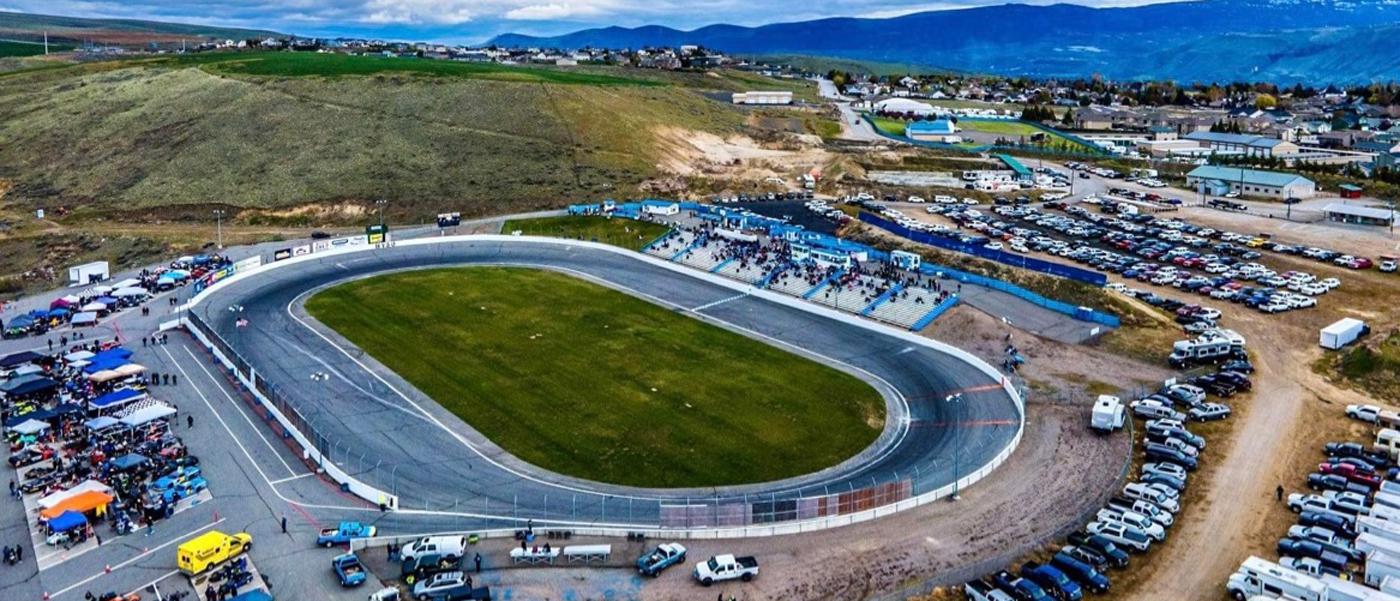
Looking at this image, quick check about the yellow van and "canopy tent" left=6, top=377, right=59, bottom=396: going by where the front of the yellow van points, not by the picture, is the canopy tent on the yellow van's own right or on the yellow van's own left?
on the yellow van's own left

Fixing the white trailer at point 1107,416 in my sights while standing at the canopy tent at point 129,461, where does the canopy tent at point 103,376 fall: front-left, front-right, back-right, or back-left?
back-left

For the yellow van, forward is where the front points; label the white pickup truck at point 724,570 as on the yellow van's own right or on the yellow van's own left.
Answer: on the yellow van's own right

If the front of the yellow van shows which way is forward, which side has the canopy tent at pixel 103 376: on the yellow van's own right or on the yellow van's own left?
on the yellow van's own left

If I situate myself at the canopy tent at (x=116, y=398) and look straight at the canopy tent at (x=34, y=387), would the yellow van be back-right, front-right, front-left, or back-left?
back-left

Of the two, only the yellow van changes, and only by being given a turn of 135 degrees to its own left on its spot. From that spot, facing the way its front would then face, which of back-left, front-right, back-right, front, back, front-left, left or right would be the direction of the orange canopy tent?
front-right

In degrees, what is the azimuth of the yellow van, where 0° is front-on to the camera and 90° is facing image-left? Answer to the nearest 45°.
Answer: approximately 225°

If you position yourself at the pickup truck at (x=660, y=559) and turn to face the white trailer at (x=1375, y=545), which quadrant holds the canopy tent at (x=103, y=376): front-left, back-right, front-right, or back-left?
back-left

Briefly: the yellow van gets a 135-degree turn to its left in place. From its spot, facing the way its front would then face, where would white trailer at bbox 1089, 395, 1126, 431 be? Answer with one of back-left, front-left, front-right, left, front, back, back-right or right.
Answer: back

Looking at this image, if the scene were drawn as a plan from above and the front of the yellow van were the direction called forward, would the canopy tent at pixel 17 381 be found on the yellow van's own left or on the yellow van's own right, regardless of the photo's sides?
on the yellow van's own left
